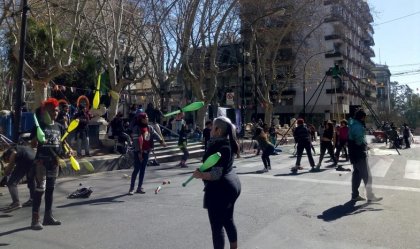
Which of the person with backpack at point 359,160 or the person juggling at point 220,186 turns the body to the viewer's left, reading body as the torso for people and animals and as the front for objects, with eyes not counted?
the person juggling

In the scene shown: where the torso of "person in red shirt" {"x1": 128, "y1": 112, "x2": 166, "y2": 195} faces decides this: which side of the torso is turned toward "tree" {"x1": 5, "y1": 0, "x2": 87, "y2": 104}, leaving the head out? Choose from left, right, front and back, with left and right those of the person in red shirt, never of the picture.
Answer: back

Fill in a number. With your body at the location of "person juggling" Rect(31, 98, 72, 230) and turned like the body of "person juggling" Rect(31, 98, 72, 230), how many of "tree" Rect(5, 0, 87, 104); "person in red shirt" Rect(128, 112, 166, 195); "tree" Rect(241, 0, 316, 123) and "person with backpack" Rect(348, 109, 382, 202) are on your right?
0

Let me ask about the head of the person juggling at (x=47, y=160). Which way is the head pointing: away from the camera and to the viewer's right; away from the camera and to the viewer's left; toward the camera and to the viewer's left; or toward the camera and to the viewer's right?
toward the camera and to the viewer's right

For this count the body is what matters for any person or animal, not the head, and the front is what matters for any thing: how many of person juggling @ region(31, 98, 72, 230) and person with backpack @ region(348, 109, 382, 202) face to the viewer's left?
0

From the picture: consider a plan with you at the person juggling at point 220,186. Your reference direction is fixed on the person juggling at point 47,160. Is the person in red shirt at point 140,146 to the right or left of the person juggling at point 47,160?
right

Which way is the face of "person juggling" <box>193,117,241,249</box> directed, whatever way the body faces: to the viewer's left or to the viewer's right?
to the viewer's left

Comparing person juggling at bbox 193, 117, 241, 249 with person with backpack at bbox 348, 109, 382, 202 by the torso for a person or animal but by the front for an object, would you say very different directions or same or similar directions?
very different directions

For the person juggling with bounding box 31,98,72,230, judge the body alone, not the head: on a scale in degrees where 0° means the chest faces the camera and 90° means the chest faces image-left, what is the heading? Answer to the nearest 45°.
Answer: approximately 315°

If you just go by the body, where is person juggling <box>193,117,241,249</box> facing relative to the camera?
to the viewer's left

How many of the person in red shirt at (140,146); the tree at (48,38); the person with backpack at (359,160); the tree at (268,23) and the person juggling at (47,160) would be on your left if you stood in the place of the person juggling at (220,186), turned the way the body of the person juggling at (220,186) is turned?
0

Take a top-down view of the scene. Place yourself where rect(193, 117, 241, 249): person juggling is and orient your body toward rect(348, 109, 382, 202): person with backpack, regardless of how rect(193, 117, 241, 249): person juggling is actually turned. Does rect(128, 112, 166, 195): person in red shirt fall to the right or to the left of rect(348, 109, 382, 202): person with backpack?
left

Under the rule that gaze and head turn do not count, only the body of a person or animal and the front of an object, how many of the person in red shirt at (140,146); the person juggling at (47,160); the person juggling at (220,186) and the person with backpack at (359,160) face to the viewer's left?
1

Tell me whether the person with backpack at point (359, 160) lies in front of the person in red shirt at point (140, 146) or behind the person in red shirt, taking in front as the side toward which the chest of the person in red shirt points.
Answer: in front

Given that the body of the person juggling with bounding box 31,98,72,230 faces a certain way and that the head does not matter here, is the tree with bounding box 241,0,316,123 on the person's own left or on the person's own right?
on the person's own left

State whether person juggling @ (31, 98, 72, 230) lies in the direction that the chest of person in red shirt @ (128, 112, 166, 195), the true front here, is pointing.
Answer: no

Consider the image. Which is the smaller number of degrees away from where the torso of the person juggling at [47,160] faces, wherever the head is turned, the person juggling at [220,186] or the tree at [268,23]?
the person juggling

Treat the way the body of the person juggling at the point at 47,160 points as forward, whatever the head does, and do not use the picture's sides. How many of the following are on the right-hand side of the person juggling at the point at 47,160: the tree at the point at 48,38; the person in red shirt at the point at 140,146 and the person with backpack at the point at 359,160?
0
